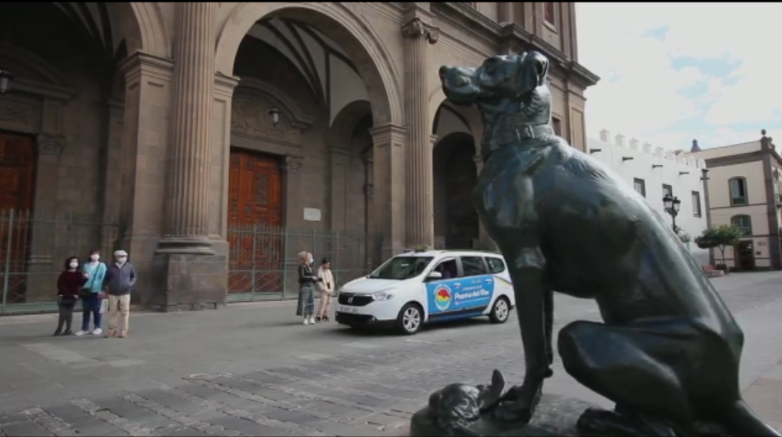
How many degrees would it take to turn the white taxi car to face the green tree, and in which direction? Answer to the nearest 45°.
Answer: approximately 180°

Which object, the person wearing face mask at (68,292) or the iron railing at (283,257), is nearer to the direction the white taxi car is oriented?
the person wearing face mask

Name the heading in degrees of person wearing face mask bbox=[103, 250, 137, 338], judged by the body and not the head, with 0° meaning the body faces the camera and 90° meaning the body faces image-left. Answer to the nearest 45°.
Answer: approximately 0°

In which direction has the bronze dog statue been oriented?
to the viewer's left

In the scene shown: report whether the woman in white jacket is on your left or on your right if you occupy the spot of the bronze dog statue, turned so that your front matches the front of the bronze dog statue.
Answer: on your right

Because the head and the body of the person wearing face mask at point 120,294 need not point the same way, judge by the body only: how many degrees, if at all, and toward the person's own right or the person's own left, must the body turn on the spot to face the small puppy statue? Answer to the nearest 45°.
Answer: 0° — they already face it

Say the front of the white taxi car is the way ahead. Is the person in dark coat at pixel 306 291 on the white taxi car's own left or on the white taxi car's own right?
on the white taxi car's own right

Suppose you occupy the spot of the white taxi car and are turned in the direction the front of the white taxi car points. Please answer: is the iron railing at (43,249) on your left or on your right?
on your right

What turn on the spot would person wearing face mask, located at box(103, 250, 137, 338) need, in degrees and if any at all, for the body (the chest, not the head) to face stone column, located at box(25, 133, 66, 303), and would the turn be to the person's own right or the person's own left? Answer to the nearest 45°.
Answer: approximately 180°

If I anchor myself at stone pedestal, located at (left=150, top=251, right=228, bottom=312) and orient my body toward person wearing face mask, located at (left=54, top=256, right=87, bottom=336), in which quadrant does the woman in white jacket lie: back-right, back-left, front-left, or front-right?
front-left

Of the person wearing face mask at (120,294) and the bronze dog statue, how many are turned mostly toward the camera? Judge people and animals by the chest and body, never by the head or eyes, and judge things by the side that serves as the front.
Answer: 1

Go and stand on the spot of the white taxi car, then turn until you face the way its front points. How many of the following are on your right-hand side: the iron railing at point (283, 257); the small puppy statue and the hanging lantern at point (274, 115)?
2
